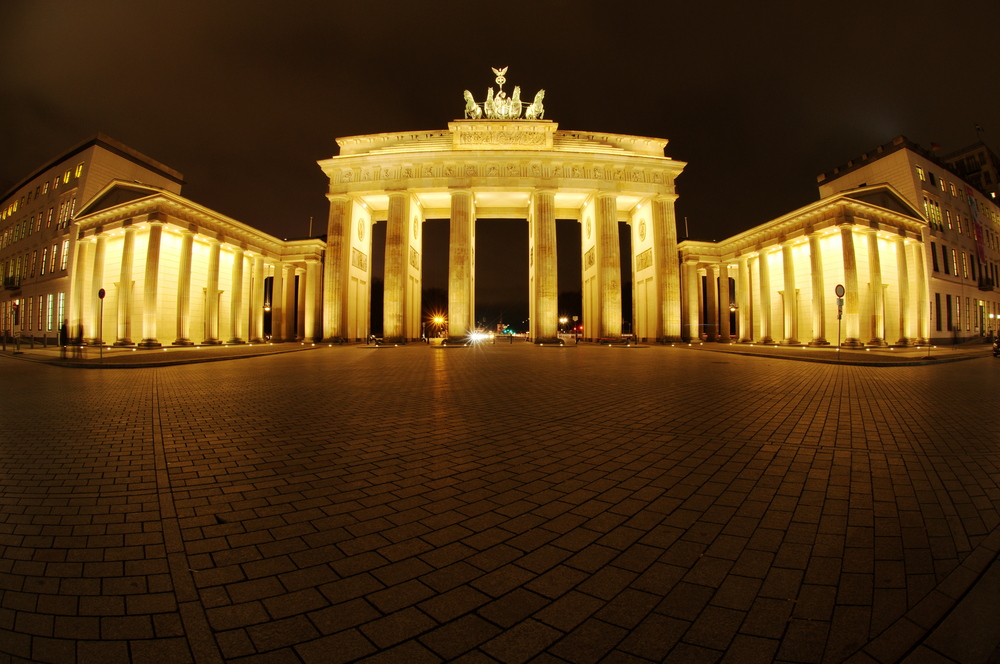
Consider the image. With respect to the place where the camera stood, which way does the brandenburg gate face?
facing the viewer
